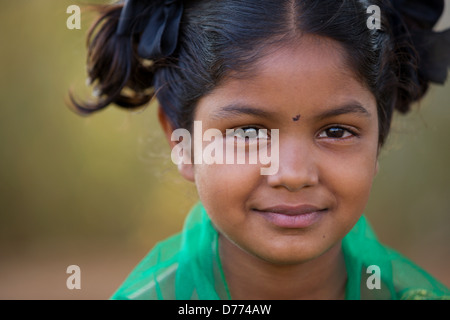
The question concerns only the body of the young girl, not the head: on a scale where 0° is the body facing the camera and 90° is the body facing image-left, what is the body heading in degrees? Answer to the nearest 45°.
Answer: approximately 0°
